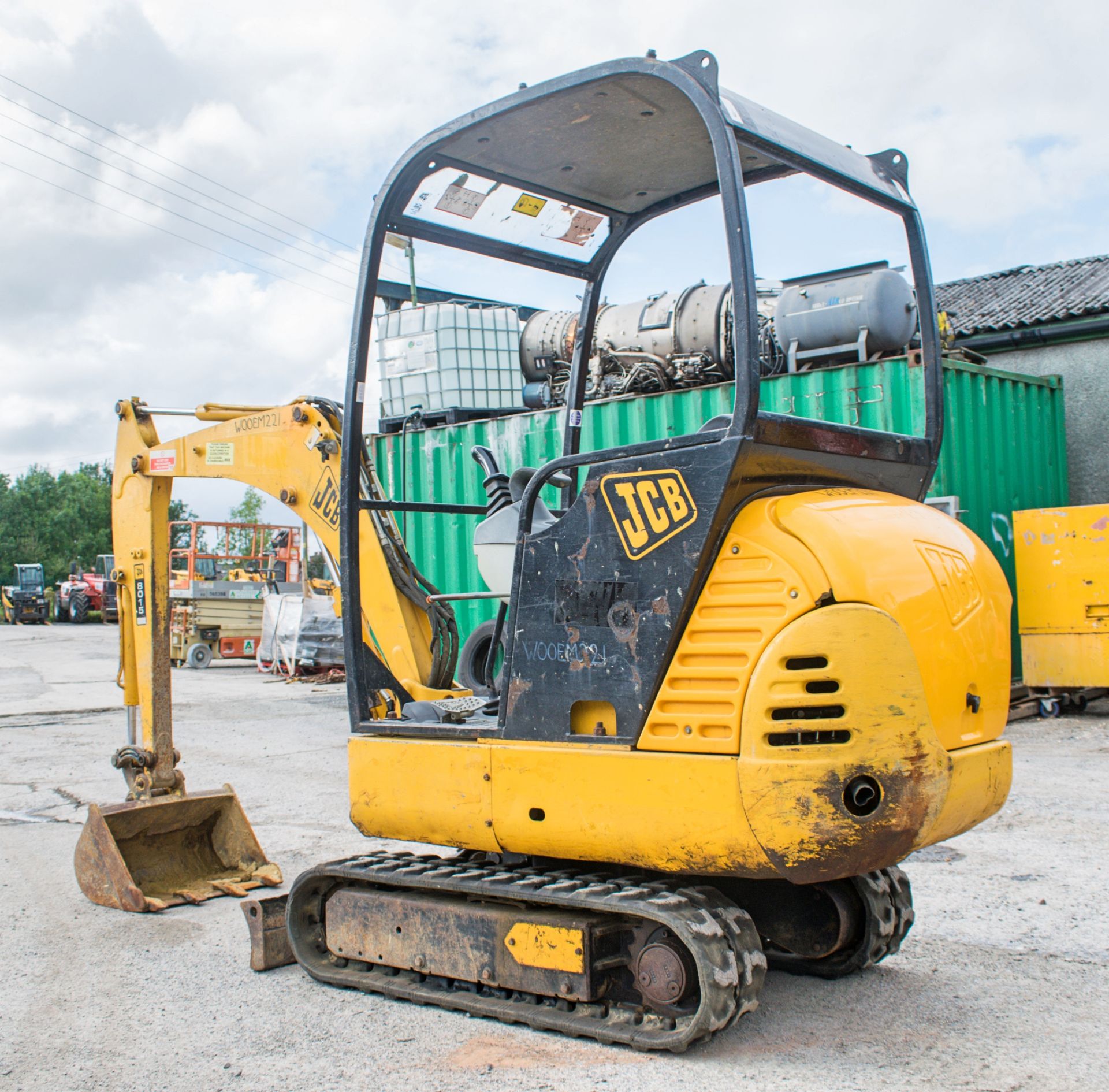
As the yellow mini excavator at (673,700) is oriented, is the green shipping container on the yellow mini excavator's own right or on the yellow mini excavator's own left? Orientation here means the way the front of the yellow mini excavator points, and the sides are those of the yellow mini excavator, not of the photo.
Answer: on the yellow mini excavator's own right

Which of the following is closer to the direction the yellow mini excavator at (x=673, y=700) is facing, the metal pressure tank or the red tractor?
the red tractor

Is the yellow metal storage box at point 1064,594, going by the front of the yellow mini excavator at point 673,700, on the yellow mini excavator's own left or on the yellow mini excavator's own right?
on the yellow mini excavator's own right

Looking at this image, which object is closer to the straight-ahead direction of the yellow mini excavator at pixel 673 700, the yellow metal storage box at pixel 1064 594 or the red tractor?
the red tractor

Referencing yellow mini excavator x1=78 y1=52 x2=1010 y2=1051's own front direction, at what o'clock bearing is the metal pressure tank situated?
The metal pressure tank is roughly at 2 o'clock from the yellow mini excavator.

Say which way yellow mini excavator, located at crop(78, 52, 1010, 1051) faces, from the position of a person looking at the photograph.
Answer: facing away from the viewer and to the left of the viewer

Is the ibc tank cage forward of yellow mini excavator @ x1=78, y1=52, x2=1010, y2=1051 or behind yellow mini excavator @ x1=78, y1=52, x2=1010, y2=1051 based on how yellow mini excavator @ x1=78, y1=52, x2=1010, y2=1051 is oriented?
forward

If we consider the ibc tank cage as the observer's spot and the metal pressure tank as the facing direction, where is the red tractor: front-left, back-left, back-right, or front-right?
back-left
